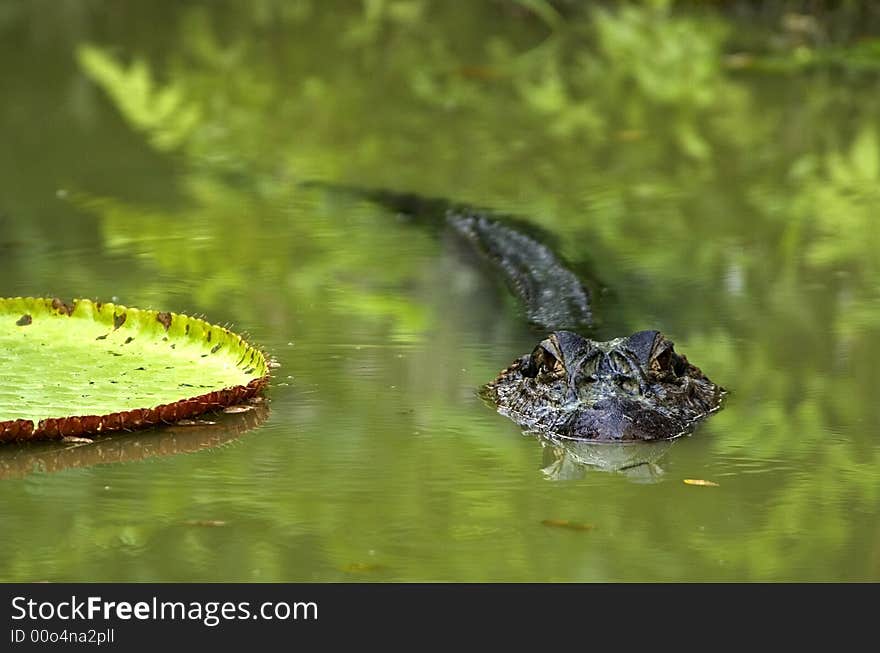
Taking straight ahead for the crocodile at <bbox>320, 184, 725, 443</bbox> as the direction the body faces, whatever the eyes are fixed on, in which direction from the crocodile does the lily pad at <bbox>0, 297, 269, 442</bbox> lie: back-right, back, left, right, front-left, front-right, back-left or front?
right

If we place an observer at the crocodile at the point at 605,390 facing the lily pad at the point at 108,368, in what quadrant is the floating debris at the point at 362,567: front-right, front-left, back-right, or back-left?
front-left

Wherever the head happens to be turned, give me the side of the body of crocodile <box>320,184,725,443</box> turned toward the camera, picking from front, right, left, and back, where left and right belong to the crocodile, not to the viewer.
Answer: front

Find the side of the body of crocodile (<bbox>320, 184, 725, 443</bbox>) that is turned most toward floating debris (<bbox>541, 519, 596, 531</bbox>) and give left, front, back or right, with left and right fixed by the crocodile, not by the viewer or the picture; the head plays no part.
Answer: front

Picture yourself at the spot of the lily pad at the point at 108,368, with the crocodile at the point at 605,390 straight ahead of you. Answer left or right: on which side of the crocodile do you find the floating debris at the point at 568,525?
right

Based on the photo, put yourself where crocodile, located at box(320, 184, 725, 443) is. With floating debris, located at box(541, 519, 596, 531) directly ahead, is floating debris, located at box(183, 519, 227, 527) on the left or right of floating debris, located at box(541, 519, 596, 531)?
right

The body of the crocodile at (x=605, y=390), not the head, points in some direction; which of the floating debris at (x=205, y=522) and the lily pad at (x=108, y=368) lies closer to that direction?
the floating debris

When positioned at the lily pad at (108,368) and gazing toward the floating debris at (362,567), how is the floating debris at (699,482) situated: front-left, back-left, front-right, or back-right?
front-left

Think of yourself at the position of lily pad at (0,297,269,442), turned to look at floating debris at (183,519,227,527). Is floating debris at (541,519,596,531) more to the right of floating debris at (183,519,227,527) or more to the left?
left

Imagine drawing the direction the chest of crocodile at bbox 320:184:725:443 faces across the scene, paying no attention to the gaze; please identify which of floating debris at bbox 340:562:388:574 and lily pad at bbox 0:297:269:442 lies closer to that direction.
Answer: the floating debris

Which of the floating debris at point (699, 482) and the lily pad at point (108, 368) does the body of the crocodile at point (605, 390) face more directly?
the floating debris

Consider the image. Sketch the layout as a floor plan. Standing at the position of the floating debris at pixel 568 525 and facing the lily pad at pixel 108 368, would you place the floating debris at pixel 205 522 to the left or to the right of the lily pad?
left

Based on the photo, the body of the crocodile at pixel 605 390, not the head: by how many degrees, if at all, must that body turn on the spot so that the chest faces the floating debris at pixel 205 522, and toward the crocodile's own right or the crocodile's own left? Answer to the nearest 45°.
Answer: approximately 45° to the crocodile's own right

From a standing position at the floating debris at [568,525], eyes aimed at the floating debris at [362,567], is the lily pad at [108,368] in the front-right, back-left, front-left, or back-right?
front-right

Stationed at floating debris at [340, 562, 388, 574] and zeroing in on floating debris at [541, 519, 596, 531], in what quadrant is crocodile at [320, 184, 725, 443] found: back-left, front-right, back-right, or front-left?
front-left
